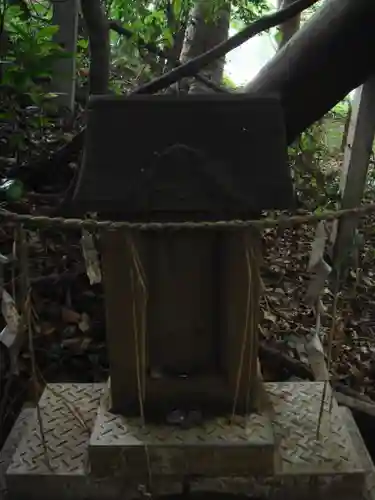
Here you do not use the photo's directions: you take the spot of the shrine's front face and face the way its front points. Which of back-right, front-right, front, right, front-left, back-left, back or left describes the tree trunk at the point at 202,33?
back

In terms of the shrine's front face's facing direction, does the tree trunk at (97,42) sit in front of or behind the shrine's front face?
behind

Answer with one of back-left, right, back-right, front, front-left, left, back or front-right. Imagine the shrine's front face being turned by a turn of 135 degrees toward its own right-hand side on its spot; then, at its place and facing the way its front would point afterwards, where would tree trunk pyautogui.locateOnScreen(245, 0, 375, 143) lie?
right

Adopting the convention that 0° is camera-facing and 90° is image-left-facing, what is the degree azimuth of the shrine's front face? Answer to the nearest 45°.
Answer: approximately 0°

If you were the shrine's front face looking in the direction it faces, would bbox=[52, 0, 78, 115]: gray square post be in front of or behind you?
behind
